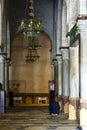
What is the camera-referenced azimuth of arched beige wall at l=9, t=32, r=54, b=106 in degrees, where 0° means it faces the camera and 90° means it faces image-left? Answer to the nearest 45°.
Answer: approximately 0°

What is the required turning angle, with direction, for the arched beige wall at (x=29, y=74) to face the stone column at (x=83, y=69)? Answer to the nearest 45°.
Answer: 0° — it already faces it

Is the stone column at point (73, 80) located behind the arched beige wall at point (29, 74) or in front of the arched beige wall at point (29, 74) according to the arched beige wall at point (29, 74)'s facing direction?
in front

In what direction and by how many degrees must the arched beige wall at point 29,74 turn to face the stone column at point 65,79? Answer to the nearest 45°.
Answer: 0° — it already faces it
